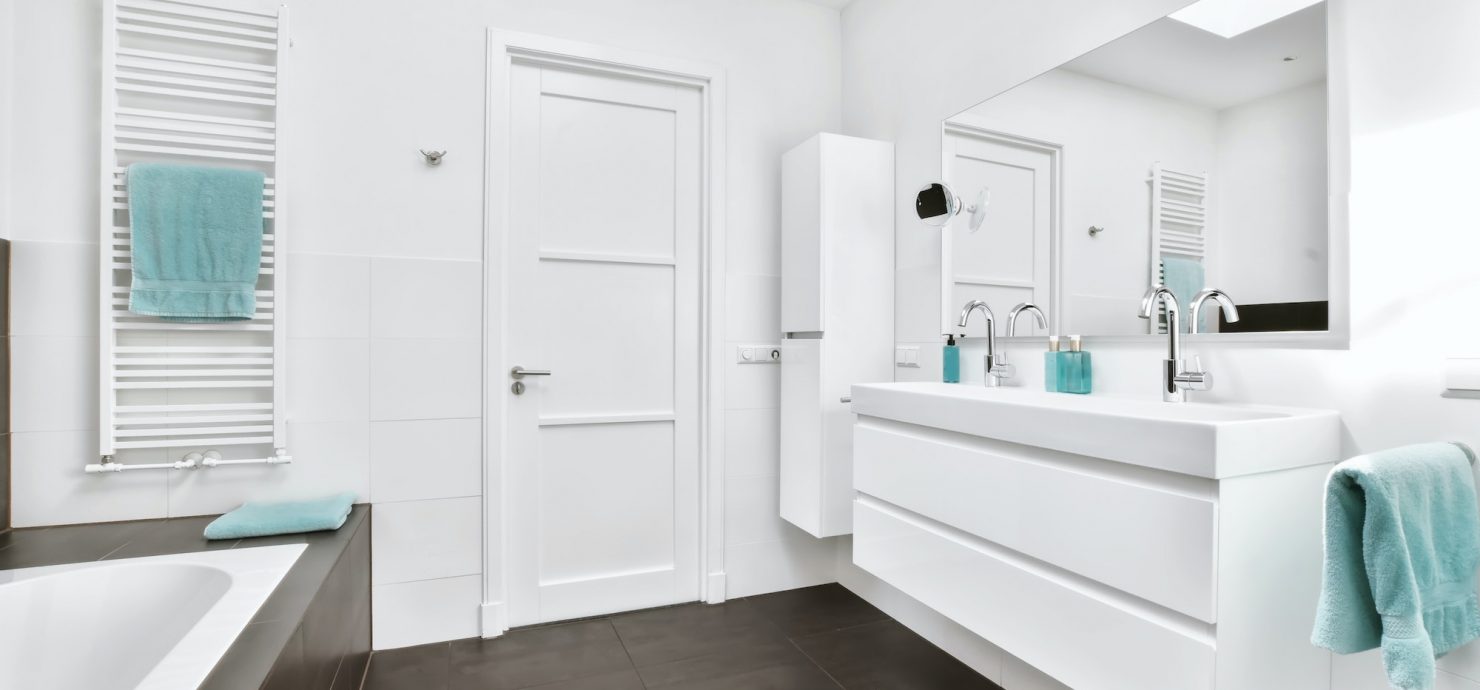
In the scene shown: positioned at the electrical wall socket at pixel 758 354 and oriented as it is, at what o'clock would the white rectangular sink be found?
The white rectangular sink is roughly at 11 o'clock from the electrical wall socket.

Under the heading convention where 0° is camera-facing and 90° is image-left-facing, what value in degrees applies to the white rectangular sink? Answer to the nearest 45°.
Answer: approximately 45°

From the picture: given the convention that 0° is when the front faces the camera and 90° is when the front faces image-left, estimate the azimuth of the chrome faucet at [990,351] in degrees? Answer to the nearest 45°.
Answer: approximately 45°

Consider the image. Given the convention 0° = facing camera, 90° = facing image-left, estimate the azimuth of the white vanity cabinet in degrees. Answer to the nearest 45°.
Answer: approximately 45°

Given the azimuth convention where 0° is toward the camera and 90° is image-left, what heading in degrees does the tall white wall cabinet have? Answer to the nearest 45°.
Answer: approximately 45°

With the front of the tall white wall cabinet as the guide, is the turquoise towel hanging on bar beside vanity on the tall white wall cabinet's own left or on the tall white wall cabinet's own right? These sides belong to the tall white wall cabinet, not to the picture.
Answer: on the tall white wall cabinet's own left

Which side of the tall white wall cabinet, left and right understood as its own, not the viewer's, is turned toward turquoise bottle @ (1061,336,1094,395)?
left

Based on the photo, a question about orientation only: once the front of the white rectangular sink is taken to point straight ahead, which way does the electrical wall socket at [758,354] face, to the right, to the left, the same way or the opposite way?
to the left

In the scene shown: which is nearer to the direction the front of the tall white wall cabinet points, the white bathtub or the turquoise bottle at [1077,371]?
the white bathtub
